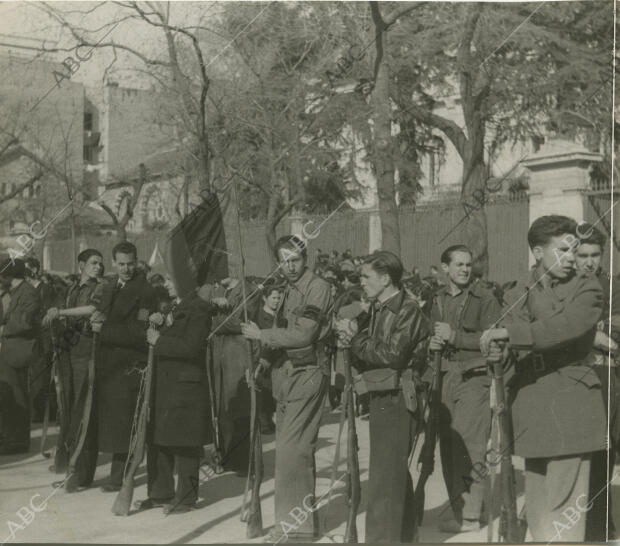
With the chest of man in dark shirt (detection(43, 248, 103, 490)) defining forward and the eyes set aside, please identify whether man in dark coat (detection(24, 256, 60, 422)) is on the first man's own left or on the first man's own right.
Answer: on the first man's own right

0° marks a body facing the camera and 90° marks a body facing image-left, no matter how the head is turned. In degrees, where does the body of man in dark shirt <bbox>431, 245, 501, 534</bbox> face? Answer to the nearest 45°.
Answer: approximately 45°

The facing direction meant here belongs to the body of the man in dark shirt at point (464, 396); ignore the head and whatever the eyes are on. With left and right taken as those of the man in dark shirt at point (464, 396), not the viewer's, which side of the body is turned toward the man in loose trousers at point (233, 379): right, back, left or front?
right

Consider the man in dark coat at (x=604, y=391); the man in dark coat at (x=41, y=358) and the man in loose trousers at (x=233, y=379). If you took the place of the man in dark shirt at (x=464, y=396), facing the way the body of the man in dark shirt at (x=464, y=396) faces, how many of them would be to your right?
2

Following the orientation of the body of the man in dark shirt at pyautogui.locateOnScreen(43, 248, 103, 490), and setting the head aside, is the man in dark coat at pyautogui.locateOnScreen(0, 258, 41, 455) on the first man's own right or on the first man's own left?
on the first man's own right

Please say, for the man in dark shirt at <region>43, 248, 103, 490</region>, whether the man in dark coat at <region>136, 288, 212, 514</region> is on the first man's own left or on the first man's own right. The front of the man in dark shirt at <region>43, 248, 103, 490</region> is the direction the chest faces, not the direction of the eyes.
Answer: on the first man's own left

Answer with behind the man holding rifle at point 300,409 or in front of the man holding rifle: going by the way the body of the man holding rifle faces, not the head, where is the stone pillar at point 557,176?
behind

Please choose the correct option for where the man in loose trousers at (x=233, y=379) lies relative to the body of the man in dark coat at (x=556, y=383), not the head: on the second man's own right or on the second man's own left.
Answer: on the second man's own right

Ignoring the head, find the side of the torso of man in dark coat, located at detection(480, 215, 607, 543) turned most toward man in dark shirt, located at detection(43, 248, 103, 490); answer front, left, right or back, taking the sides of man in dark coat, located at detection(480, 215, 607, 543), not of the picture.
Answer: right

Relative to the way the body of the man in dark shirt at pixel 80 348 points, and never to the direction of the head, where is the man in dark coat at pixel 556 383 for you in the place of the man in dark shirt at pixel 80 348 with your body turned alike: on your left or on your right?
on your left

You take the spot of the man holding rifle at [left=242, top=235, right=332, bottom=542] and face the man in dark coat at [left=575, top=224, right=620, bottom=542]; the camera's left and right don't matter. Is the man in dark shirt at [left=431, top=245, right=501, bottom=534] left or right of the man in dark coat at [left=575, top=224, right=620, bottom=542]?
left

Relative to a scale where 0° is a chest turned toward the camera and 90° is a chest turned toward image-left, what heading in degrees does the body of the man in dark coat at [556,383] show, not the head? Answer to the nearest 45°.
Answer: approximately 45°

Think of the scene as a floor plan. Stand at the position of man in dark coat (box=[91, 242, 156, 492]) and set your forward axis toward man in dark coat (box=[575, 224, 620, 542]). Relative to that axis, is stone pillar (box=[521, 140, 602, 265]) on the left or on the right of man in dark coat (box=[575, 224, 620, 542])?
left
